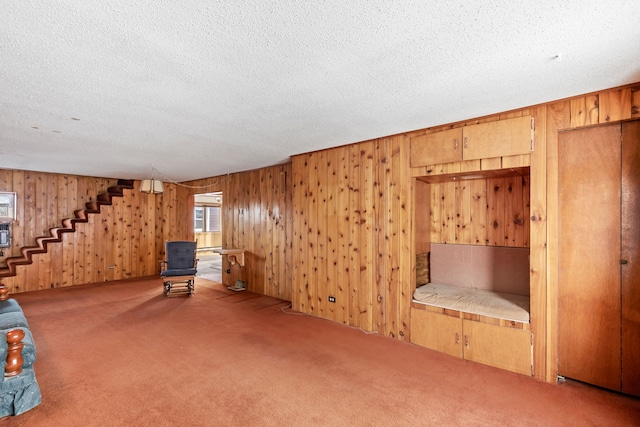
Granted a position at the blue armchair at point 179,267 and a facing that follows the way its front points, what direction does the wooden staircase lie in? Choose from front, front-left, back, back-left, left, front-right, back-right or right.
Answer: back-right

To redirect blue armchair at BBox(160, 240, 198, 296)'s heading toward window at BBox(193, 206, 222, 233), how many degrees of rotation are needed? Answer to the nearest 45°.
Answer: approximately 180°

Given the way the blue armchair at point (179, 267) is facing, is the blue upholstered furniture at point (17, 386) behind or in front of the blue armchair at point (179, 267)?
in front

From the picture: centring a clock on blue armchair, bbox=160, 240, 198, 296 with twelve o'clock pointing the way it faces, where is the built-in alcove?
The built-in alcove is roughly at 11 o'clock from the blue armchair.

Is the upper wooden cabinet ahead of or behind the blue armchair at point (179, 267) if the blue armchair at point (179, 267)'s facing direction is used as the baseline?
ahead

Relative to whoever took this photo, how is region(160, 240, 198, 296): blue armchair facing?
facing the viewer

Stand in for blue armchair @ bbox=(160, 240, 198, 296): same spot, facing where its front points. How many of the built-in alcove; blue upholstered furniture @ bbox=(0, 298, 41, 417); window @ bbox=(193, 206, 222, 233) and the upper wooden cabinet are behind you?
1

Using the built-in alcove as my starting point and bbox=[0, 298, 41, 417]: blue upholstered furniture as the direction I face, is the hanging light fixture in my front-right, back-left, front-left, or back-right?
front-right

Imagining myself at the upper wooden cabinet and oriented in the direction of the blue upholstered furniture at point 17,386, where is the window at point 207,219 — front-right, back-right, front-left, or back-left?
front-right

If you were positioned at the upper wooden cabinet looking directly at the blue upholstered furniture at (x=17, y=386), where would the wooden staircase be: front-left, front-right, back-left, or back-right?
front-right
